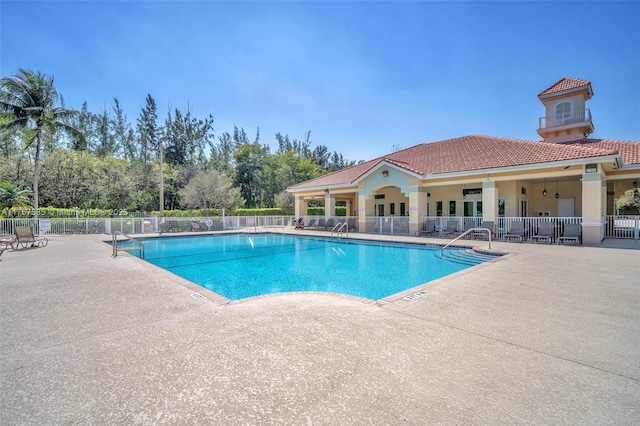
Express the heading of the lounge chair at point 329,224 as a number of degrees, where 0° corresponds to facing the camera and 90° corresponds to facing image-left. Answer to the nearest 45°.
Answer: approximately 45°

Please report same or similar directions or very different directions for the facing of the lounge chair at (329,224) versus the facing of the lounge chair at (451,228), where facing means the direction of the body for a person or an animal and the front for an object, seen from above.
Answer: same or similar directions

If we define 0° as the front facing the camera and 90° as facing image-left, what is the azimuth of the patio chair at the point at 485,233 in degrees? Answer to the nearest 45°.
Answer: approximately 45°

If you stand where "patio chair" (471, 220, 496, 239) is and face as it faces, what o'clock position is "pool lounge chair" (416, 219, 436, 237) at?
The pool lounge chair is roughly at 2 o'clock from the patio chair.

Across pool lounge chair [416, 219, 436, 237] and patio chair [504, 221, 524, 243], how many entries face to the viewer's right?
0

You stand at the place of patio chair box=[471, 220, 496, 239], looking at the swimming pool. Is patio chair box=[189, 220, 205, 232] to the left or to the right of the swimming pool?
right

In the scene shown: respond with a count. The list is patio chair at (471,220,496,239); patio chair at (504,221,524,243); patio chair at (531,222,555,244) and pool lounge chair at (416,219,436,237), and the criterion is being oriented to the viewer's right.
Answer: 0

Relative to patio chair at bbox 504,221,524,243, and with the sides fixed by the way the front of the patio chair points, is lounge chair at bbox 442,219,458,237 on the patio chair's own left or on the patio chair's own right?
on the patio chair's own right

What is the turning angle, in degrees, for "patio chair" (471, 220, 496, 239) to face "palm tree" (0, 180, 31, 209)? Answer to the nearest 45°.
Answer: approximately 45° to its right

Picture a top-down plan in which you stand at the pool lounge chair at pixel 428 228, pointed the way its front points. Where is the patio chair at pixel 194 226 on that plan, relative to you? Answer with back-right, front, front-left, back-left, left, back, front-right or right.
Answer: front-right

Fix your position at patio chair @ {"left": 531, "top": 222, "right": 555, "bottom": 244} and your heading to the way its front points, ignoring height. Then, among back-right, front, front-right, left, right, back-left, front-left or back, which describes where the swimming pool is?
front

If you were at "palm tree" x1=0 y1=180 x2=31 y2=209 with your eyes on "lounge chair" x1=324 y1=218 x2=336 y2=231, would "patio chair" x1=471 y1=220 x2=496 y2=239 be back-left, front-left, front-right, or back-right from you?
front-right

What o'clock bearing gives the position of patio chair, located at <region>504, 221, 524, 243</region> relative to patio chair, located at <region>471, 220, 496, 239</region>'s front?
patio chair, located at <region>504, 221, 524, 243</region> is roughly at 8 o'clock from patio chair, located at <region>471, 220, 496, 239</region>.

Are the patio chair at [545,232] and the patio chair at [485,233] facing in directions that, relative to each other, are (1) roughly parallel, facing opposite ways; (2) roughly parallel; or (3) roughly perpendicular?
roughly parallel

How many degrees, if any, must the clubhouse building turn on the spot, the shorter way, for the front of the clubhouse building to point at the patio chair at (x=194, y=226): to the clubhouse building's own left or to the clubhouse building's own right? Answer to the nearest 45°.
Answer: approximately 45° to the clubhouse building's own right

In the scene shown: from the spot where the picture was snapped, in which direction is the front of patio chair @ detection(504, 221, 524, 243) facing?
facing the viewer and to the left of the viewer
